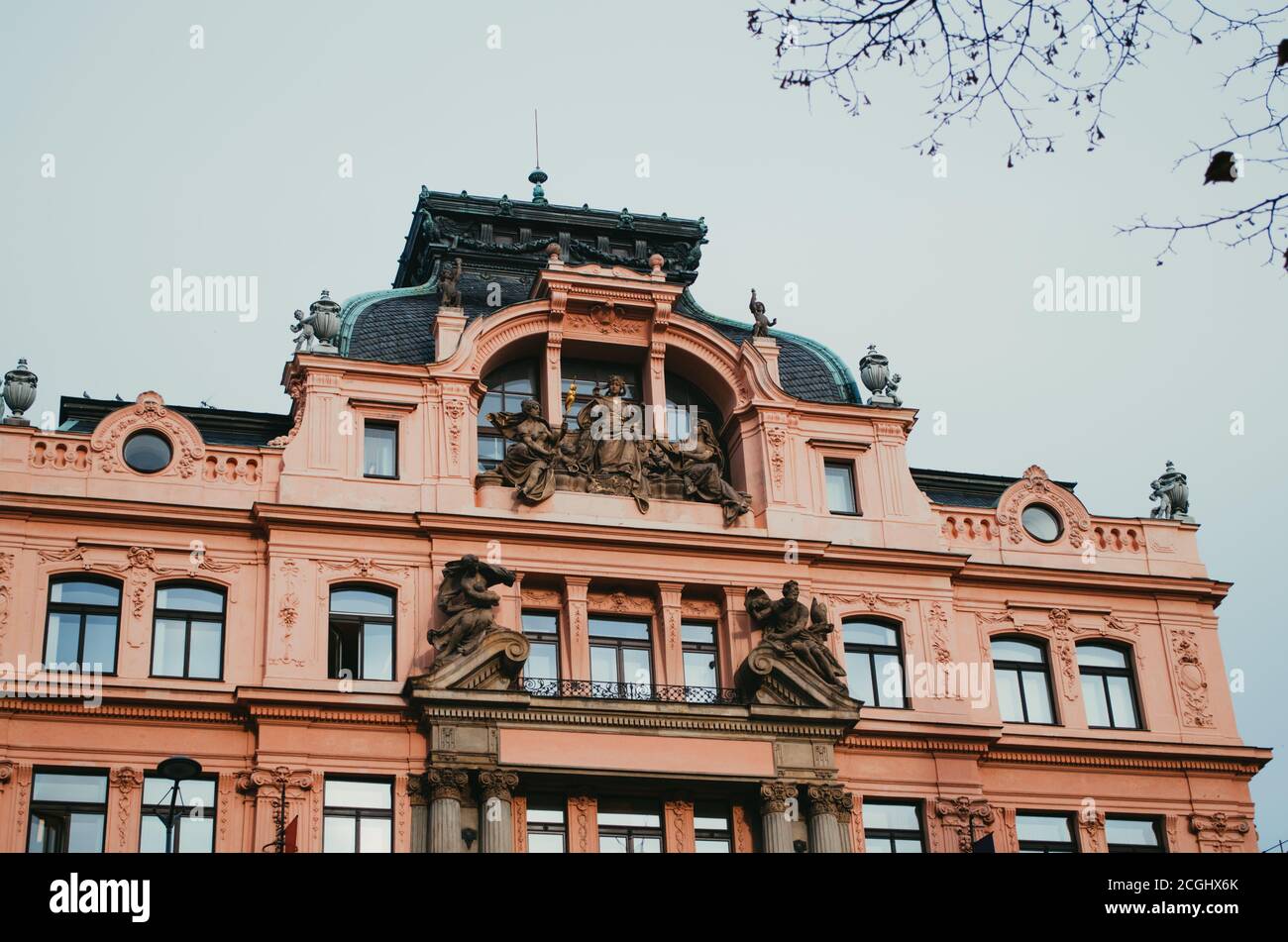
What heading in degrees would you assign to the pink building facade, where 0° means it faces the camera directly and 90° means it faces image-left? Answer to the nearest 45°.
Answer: approximately 0°
